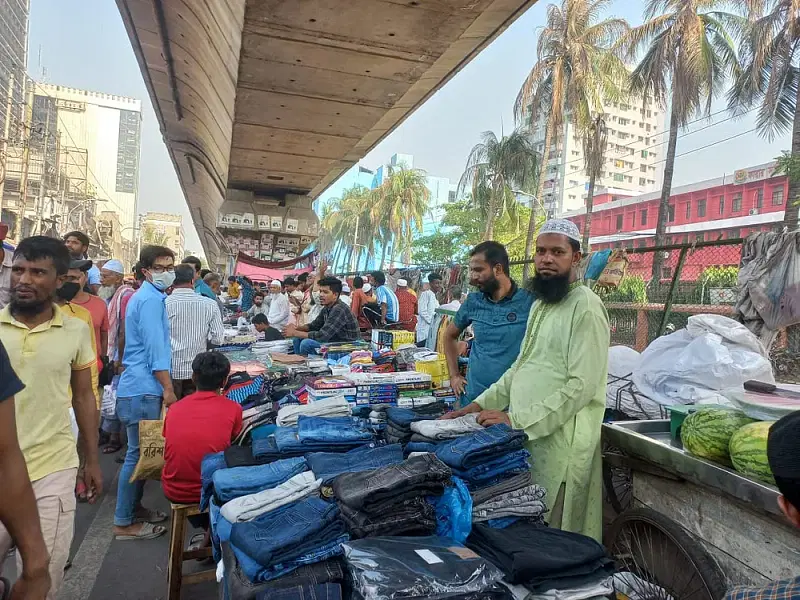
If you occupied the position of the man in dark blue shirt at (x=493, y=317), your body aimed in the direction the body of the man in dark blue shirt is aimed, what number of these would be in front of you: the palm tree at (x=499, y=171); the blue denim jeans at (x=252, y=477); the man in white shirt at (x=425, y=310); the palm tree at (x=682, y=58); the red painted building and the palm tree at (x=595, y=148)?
1

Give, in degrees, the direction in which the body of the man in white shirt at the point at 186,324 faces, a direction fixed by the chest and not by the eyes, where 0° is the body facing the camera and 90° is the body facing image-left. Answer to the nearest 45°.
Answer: approximately 180°

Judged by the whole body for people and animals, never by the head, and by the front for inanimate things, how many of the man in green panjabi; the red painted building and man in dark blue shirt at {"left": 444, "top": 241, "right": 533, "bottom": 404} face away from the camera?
0

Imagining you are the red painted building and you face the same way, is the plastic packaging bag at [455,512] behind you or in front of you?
in front

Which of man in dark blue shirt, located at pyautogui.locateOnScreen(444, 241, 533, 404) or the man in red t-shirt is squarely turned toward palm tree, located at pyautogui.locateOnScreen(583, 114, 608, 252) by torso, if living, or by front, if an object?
the man in red t-shirt

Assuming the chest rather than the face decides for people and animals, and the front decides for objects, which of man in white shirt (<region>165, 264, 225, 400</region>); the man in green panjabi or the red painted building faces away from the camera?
the man in white shirt

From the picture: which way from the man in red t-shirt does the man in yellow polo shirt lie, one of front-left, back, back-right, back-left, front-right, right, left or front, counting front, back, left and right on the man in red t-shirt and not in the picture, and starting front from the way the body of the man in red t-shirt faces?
back

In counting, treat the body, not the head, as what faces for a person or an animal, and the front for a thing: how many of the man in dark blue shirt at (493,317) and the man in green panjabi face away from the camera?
0

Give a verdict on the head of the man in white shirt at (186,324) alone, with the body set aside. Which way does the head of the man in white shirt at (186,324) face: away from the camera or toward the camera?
away from the camera

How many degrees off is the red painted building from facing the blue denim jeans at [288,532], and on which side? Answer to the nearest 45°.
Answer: approximately 45° to its left

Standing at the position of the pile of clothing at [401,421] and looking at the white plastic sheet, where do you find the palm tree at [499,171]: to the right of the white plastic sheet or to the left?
left

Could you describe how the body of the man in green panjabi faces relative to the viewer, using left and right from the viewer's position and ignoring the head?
facing the viewer and to the left of the viewer

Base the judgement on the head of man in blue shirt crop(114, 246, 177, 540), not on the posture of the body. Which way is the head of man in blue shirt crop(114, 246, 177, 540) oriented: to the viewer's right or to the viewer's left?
to the viewer's right

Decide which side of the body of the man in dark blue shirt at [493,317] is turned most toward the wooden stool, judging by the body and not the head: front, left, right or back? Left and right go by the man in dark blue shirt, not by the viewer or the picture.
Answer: front

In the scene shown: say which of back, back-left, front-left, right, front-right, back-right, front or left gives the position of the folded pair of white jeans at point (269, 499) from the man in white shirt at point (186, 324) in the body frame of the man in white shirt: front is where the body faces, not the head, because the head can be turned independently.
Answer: back

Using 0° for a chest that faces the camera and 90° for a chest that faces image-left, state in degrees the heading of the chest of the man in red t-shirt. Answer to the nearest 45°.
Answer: approximately 225°

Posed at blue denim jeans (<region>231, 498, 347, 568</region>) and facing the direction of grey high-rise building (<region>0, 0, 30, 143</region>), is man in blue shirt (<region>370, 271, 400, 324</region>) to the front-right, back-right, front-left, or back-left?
front-right
